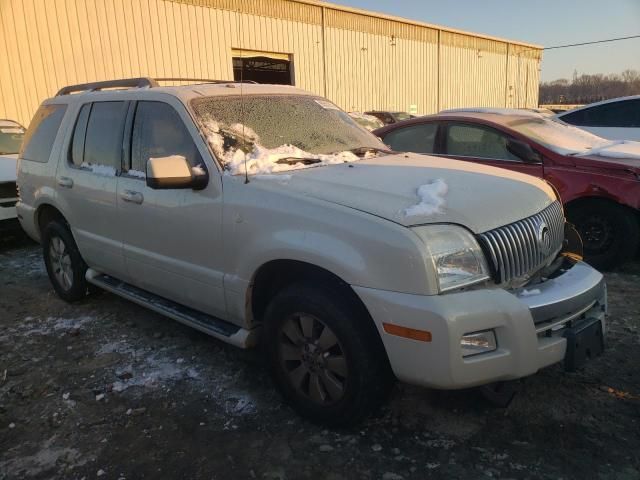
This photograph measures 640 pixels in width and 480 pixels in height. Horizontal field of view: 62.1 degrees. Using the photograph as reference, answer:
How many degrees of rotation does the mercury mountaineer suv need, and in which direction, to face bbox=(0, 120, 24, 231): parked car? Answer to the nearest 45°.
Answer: approximately 180°

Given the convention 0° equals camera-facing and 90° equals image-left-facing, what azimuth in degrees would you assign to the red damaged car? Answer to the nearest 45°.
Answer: approximately 315°

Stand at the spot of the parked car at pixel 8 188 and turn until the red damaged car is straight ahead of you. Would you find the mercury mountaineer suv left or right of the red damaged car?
right

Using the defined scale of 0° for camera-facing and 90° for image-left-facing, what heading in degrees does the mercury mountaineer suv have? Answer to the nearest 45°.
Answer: approximately 315°

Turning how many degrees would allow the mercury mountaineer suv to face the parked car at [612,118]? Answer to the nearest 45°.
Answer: approximately 90° to its left

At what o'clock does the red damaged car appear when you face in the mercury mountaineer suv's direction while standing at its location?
The red damaged car is roughly at 9 o'clock from the mercury mountaineer suv.

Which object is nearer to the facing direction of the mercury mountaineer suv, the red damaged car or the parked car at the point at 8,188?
the red damaged car
